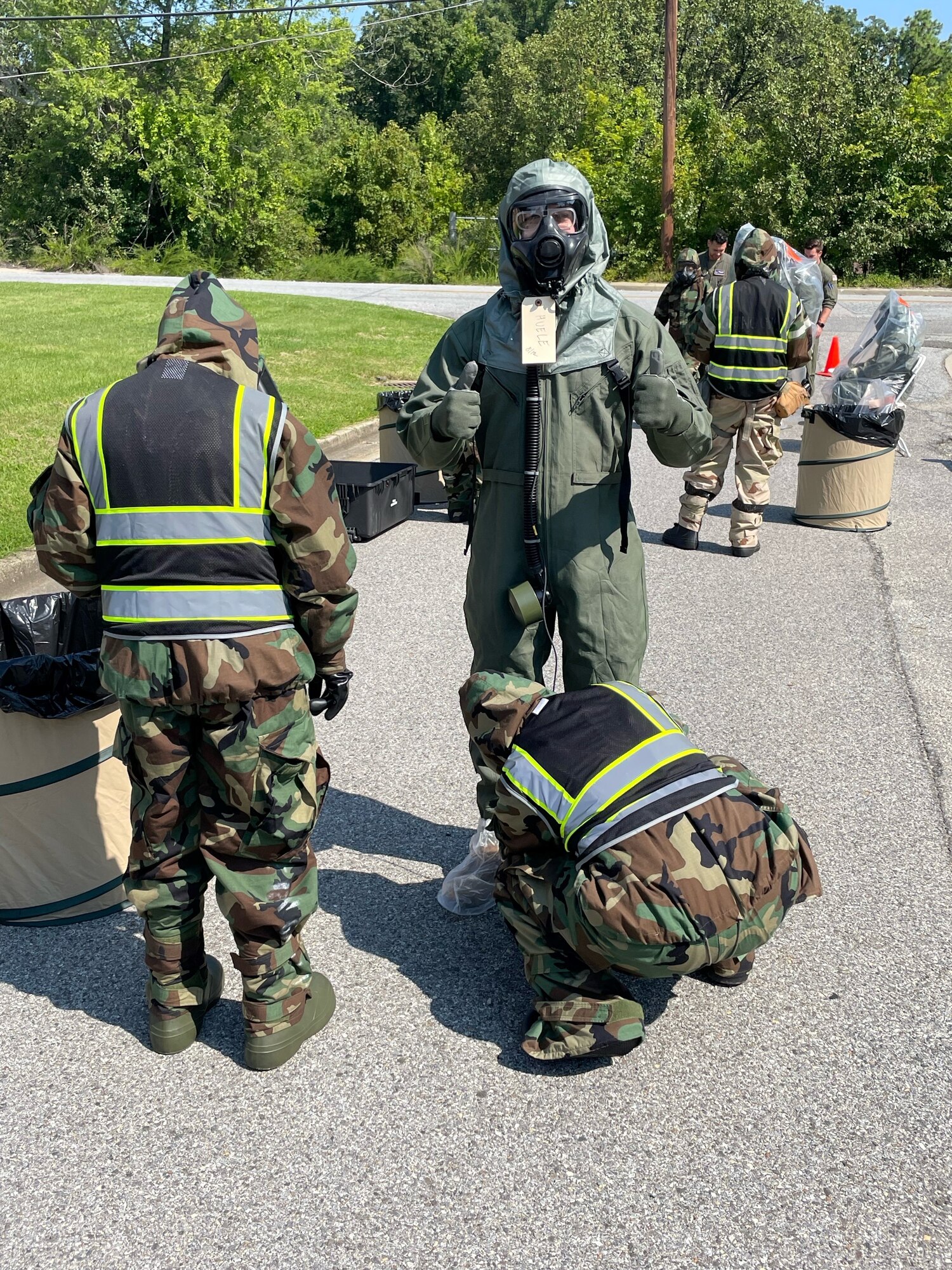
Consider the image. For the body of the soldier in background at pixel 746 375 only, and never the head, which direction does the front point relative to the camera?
away from the camera

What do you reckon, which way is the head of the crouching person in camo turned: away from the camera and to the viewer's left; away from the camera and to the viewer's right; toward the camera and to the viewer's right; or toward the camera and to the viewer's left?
away from the camera and to the viewer's left

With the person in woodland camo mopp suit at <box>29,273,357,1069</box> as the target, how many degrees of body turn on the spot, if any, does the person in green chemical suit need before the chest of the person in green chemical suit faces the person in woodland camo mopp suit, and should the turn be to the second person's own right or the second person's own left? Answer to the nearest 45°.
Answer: approximately 45° to the second person's own right

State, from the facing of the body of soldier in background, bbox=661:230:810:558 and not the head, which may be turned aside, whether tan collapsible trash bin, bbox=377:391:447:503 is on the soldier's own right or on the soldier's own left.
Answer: on the soldier's own left

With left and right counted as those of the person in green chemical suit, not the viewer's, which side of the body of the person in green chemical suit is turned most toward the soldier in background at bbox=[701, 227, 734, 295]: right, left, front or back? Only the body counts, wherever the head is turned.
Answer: back

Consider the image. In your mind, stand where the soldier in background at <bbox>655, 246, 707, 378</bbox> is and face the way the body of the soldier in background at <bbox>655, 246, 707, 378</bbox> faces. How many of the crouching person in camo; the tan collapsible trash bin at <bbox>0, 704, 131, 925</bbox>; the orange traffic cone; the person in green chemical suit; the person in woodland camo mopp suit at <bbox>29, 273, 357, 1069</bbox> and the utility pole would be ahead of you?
4

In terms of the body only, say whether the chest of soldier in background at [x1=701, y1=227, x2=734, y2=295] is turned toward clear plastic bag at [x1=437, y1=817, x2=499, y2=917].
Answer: yes

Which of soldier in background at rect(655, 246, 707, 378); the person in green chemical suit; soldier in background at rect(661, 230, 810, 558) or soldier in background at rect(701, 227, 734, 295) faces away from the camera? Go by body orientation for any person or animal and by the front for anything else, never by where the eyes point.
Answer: soldier in background at rect(661, 230, 810, 558)

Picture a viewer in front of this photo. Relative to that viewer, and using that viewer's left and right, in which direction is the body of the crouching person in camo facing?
facing away from the viewer and to the left of the viewer

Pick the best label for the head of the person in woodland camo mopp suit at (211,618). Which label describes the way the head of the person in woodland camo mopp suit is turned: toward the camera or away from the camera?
away from the camera
